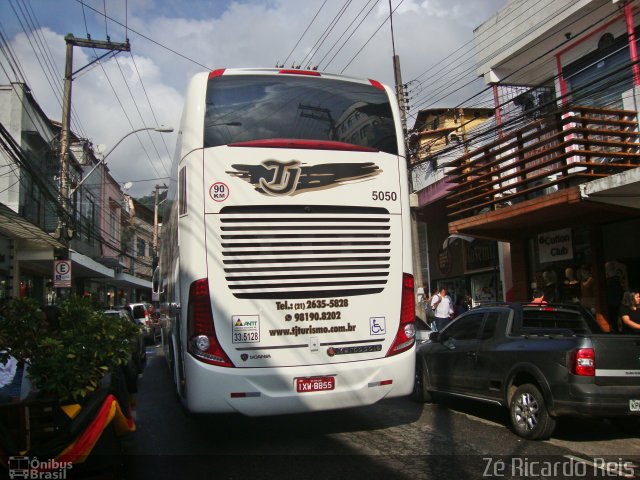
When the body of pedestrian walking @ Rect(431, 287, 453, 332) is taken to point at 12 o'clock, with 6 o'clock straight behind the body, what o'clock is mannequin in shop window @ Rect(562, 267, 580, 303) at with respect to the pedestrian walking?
The mannequin in shop window is roughly at 10 o'clock from the pedestrian walking.

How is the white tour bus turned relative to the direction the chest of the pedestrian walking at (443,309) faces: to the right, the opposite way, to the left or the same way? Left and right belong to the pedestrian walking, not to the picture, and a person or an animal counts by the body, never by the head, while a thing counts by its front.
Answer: the opposite way

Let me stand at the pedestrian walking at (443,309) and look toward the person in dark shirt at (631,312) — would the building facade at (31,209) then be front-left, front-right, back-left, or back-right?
back-right

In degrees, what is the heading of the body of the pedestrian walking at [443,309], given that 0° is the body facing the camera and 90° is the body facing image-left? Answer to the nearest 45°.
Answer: approximately 0°

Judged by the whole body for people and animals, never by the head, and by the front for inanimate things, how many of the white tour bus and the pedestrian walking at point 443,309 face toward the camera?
1

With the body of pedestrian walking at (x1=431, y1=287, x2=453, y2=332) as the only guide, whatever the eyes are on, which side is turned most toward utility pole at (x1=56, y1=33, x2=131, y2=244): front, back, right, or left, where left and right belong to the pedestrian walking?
right

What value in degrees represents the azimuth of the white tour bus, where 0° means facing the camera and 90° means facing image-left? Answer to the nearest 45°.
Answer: approximately 180°
